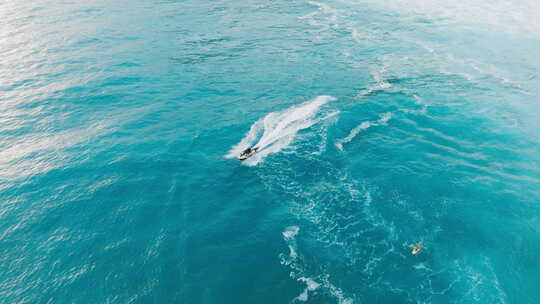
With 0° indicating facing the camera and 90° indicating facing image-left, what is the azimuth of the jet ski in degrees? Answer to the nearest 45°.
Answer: approximately 45°
